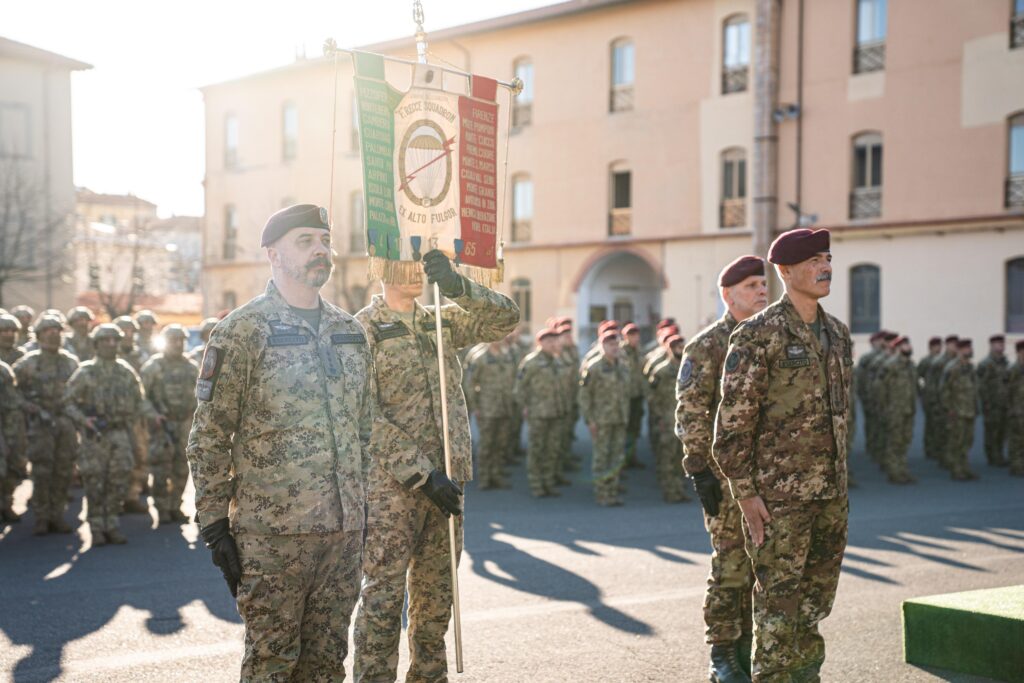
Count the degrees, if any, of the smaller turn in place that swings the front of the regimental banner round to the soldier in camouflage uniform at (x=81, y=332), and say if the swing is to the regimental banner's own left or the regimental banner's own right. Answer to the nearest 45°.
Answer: approximately 135° to the regimental banner's own right

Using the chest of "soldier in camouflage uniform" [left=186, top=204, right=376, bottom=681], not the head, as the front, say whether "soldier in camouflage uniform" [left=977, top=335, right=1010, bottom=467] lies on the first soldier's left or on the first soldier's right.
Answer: on the first soldier's left

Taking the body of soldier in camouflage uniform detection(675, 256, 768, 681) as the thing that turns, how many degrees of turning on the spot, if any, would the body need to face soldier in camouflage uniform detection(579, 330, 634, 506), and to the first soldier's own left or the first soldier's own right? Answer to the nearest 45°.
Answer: approximately 135° to the first soldier's own left

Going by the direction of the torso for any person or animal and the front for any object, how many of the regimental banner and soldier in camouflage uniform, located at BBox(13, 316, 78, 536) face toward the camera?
2

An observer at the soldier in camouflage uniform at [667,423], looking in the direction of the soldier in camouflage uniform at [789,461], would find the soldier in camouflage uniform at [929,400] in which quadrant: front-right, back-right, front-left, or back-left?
back-left

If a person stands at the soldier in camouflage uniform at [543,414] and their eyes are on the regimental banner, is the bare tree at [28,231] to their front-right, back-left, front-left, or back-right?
back-right

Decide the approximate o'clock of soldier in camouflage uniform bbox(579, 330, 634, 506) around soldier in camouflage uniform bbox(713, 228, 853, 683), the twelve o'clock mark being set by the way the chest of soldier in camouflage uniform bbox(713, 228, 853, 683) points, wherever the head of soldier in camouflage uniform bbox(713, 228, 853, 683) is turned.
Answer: soldier in camouflage uniform bbox(579, 330, 634, 506) is roughly at 7 o'clock from soldier in camouflage uniform bbox(713, 228, 853, 683).

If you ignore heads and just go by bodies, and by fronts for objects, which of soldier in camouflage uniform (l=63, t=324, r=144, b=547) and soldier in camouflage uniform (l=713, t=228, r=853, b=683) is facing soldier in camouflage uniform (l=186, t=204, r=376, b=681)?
soldier in camouflage uniform (l=63, t=324, r=144, b=547)

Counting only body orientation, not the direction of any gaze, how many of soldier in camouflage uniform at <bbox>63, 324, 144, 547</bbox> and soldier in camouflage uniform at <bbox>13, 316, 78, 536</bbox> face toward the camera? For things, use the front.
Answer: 2
